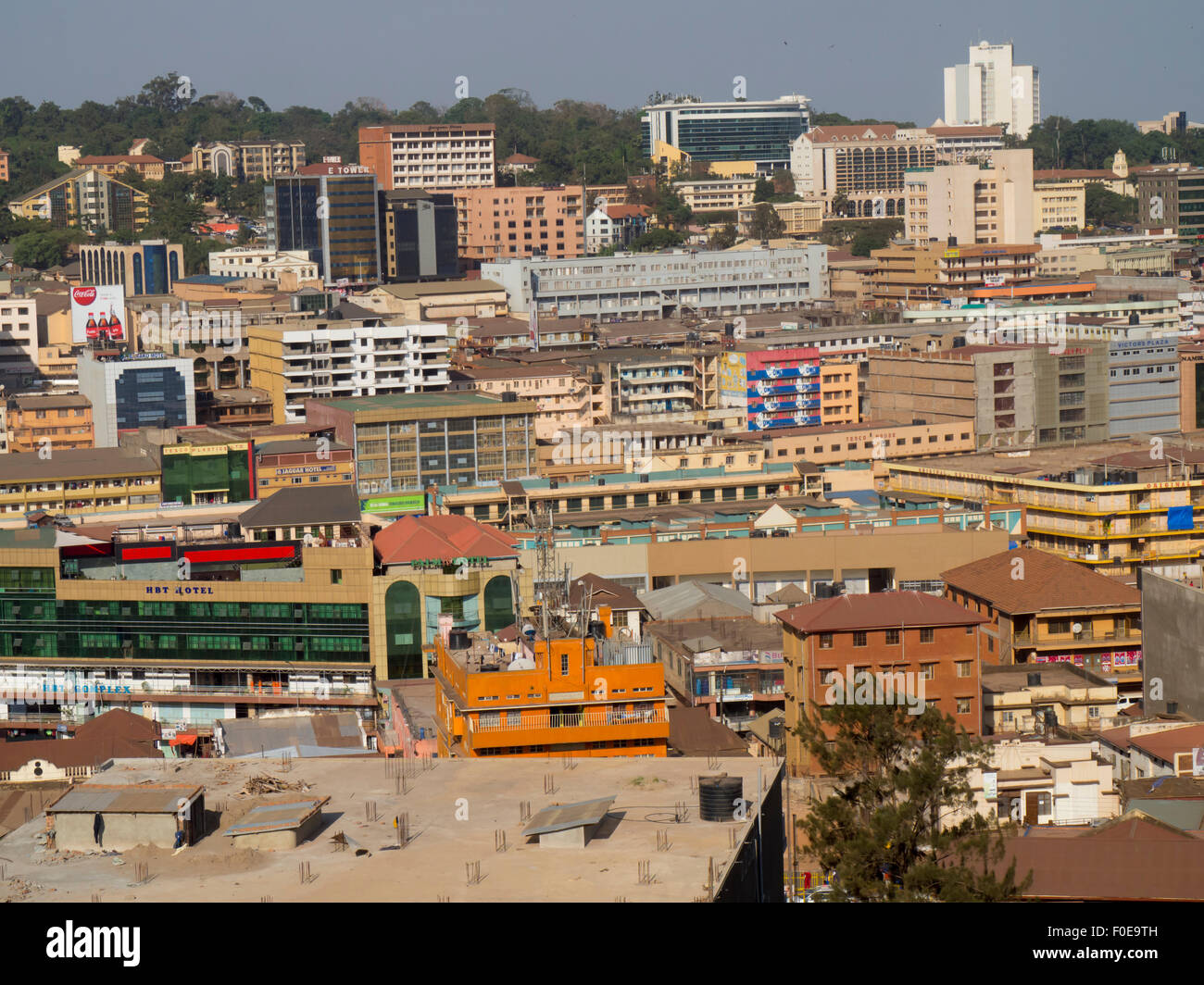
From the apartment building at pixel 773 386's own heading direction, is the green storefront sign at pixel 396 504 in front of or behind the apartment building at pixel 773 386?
in front

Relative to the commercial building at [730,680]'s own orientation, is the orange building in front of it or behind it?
in front

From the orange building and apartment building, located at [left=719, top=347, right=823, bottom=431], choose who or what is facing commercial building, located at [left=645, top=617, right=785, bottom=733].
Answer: apartment building, located at [left=719, top=347, right=823, bottom=431]

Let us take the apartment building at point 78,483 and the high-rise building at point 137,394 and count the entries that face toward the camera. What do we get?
2

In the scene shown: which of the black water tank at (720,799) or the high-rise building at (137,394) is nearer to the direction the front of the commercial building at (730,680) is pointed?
the black water tank

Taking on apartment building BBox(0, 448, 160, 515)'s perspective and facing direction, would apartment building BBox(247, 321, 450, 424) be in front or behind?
behind

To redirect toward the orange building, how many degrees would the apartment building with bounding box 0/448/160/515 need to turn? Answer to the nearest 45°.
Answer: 0° — it already faces it

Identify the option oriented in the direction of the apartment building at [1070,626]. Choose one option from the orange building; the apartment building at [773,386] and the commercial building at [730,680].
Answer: the apartment building at [773,386]

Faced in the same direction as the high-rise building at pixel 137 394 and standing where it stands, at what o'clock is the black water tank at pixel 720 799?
The black water tank is roughly at 12 o'clock from the high-rise building.

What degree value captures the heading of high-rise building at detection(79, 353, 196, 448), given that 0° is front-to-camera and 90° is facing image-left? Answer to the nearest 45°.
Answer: approximately 0°

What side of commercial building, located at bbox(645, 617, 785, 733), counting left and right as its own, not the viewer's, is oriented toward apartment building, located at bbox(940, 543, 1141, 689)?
left

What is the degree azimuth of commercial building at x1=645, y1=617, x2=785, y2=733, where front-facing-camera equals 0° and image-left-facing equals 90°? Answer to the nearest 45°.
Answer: approximately 0°
